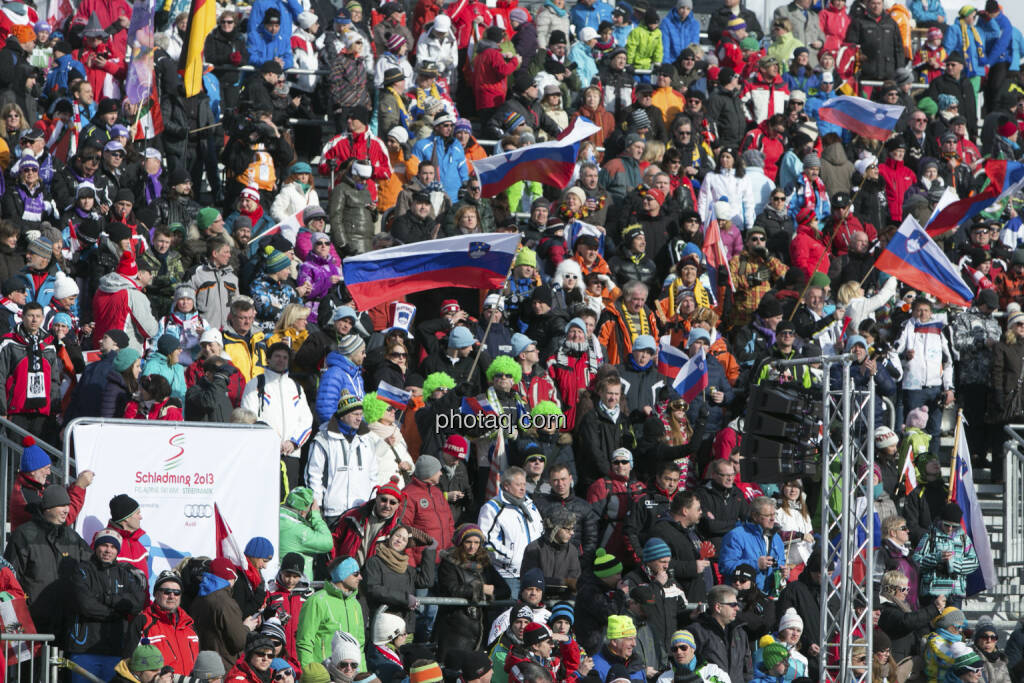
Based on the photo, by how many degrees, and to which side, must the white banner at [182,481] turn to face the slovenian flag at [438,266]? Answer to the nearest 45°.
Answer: approximately 135° to its left

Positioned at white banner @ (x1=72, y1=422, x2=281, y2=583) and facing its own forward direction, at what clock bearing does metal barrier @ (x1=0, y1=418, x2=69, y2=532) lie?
The metal barrier is roughly at 4 o'clock from the white banner.

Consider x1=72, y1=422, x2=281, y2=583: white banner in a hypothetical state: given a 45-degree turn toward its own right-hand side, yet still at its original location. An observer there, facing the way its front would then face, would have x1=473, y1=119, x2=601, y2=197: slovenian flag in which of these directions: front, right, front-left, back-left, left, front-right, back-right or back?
back

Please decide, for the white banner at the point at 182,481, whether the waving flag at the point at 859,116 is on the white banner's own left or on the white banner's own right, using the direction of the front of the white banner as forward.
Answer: on the white banner's own left

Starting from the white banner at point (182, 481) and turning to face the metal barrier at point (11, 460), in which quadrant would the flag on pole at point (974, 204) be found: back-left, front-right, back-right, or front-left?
back-right

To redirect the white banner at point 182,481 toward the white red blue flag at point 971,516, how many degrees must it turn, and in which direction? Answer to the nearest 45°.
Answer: approximately 90° to its left

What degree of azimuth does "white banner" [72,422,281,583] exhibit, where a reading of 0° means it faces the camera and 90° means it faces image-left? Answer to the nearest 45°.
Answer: approximately 0°

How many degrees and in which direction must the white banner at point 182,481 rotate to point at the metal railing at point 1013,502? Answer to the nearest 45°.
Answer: approximately 90° to its left
